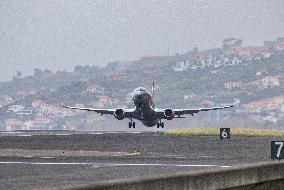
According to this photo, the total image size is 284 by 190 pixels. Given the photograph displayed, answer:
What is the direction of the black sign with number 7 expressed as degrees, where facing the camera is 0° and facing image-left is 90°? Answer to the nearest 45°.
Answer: approximately 0°
